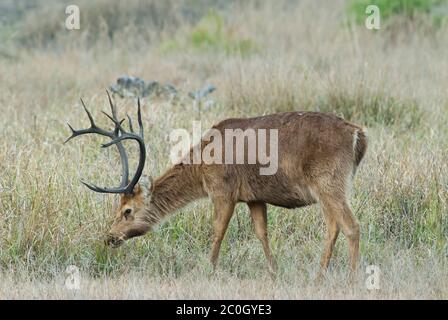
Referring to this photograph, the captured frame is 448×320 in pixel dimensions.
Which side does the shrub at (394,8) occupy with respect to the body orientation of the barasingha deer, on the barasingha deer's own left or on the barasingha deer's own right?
on the barasingha deer's own right

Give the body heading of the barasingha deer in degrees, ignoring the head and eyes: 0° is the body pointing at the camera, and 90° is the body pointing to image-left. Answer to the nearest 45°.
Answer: approximately 90°
